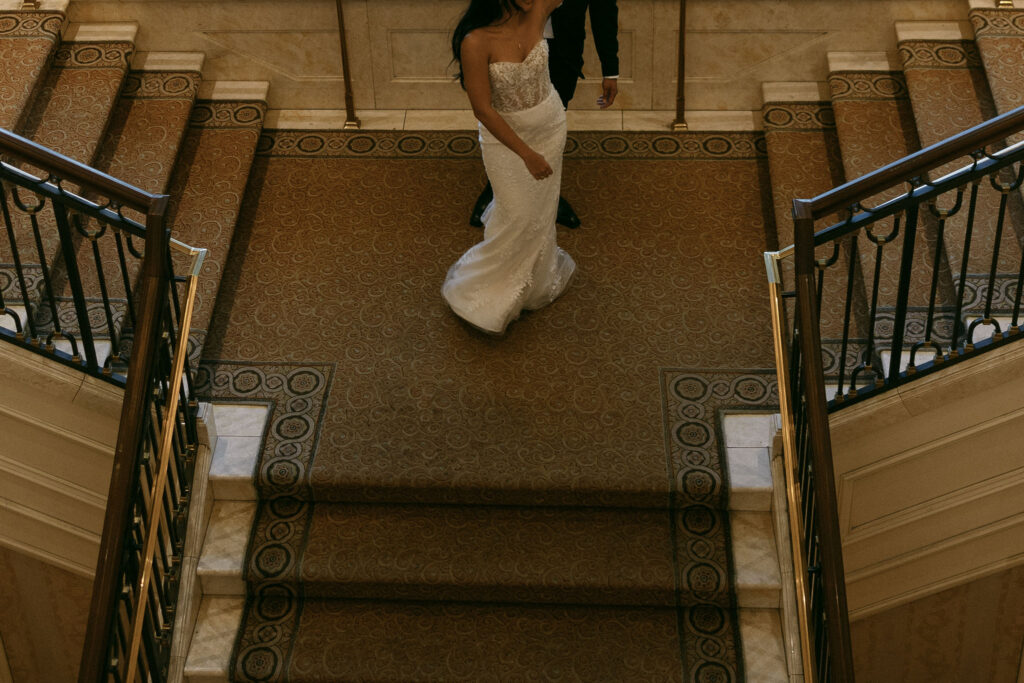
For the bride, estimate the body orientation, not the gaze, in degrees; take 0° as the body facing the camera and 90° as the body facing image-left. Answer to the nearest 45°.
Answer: approximately 315°
